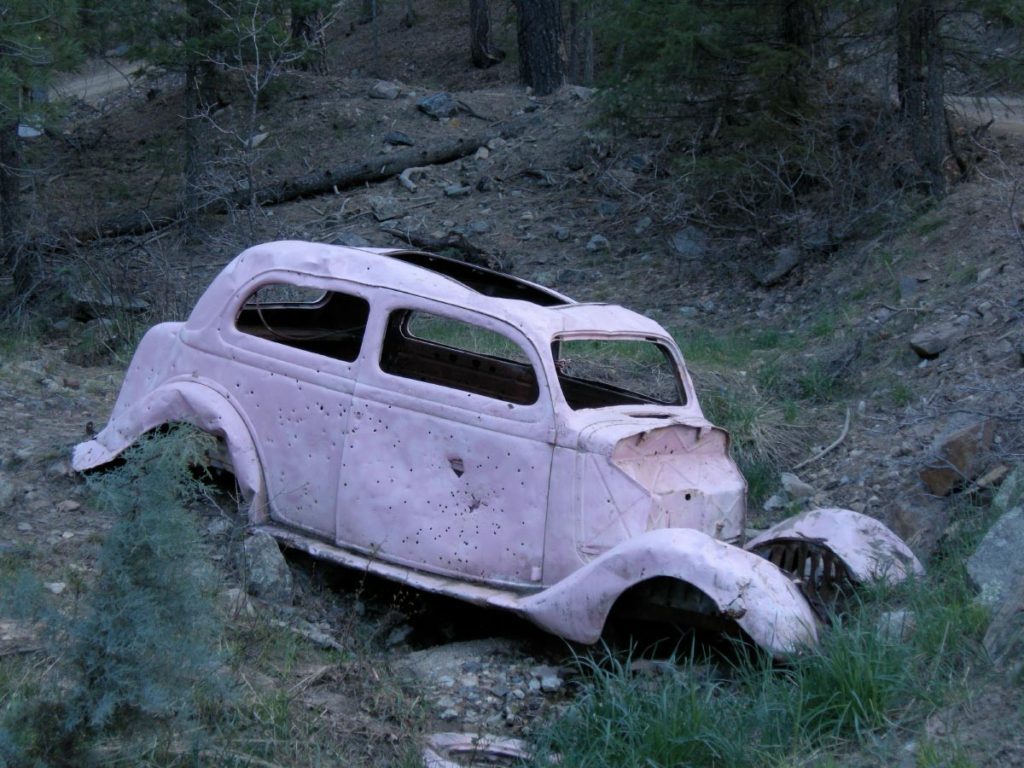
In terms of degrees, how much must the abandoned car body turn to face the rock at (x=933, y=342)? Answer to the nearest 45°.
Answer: approximately 90° to its left

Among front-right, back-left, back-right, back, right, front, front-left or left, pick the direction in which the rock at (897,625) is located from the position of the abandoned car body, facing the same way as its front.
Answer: front

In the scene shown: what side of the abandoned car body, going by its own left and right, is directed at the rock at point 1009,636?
front

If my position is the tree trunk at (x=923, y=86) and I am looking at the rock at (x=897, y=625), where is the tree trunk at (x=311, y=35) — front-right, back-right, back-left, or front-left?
back-right

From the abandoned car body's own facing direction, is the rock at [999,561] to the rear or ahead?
ahead

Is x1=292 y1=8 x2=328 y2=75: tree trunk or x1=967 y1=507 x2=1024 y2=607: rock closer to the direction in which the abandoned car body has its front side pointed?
the rock

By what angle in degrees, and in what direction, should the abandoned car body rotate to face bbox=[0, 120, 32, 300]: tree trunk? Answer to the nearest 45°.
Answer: approximately 180°

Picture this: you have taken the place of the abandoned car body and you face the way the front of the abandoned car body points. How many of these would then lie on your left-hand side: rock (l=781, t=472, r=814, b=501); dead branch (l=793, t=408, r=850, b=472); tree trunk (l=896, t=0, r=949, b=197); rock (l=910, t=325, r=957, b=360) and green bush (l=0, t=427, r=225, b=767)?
4

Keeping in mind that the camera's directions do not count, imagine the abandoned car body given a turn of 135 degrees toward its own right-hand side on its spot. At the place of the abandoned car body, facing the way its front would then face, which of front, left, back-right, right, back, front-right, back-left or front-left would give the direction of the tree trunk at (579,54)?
right

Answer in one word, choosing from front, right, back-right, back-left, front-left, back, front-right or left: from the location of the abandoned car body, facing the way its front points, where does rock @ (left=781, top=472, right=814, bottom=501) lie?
left

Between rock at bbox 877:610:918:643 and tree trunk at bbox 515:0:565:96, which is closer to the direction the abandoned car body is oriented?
the rock

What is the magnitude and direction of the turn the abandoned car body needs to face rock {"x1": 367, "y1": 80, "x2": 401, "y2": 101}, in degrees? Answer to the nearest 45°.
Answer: approximately 135° to its left

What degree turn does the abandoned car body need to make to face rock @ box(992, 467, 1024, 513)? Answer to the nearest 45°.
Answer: approximately 45° to its left

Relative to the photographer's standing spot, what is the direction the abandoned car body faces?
facing the viewer and to the right of the viewer

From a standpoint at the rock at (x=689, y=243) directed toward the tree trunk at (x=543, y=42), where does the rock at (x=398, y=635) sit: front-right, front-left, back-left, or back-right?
back-left

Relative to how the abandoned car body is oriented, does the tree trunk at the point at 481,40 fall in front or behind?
behind
